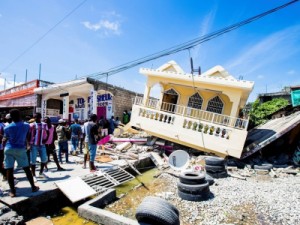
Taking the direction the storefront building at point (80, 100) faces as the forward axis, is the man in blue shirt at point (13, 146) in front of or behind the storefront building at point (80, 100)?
in front

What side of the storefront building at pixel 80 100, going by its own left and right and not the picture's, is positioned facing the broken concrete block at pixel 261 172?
left

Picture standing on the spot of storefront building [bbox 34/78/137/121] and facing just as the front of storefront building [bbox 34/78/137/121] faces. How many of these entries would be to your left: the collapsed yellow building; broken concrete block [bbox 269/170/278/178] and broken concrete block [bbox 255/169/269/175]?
3

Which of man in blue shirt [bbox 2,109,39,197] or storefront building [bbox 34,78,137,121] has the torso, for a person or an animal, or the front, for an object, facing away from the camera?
the man in blue shirt

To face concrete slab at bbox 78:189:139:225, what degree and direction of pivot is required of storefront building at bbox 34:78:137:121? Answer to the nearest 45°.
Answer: approximately 45° to its left

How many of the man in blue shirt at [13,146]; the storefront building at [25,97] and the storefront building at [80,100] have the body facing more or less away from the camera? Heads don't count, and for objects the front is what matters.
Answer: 1

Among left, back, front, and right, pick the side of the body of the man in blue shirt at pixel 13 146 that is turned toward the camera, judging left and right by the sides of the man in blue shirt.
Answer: back

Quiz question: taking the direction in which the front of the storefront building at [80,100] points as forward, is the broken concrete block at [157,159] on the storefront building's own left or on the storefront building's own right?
on the storefront building's own left

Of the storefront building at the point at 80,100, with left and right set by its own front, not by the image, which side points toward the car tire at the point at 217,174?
left

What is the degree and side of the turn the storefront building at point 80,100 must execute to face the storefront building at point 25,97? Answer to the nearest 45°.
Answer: approximately 90° to its right

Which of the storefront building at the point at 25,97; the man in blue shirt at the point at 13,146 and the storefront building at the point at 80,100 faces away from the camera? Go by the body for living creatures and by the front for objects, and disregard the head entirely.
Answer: the man in blue shirt

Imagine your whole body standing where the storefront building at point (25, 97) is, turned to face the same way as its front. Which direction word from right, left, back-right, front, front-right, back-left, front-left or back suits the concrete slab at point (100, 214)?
front-left

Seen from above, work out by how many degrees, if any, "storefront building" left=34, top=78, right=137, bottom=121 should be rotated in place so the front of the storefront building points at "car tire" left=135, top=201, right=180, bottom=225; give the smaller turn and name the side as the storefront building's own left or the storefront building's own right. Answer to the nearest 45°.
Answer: approximately 45° to the storefront building's own left

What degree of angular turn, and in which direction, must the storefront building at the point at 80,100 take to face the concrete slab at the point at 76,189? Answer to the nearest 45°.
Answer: approximately 45° to its left
